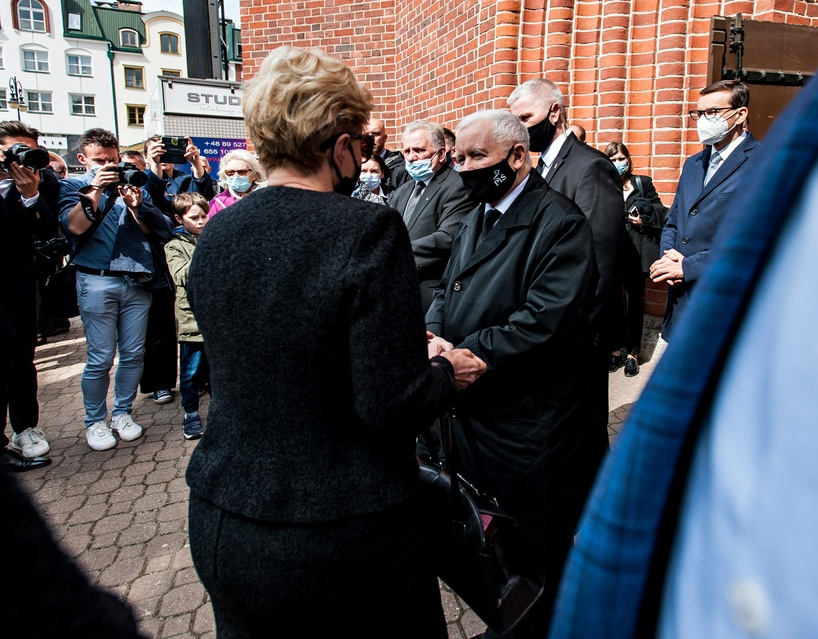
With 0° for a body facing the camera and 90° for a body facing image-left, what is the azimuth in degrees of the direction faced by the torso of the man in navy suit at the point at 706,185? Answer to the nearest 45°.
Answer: approximately 45°

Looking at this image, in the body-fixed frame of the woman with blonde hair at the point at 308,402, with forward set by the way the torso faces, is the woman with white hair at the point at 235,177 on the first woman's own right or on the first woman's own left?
on the first woman's own left

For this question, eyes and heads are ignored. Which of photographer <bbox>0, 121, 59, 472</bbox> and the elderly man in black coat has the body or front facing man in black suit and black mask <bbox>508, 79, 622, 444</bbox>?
the photographer

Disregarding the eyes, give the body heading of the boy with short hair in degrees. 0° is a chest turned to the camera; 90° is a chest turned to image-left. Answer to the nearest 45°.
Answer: approximately 315°

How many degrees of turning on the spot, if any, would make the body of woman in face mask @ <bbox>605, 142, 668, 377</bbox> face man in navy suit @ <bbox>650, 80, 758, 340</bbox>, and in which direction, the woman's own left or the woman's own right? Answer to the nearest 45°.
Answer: approximately 45° to the woman's own left

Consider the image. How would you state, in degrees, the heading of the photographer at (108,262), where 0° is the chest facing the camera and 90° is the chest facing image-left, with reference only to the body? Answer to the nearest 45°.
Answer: approximately 315°

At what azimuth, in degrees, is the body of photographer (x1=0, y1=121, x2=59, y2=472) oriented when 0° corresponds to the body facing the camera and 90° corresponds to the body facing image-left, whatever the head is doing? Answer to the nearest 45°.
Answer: approximately 315°

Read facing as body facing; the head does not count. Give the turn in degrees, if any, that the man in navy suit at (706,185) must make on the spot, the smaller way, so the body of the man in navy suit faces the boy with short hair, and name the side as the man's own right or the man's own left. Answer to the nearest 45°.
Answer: approximately 45° to the man's own right
